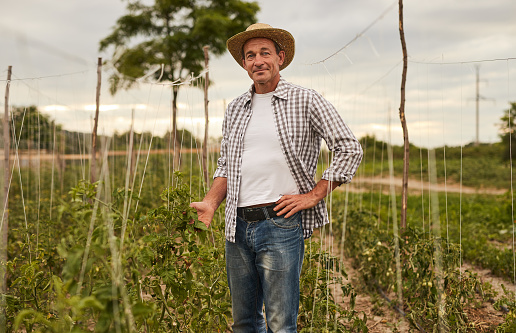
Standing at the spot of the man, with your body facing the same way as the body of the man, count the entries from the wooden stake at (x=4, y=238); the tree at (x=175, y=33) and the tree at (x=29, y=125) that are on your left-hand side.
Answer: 0

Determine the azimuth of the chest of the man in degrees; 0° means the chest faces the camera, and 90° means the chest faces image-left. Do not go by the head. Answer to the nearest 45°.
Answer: approximately 45°

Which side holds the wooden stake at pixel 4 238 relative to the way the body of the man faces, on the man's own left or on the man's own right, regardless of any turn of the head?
on the man's own right

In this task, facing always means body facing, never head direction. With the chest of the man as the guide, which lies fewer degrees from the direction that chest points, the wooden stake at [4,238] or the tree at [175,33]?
the wooden stake

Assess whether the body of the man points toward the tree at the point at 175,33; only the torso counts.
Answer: no

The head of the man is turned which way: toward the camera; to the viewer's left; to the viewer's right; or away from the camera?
toward the camera

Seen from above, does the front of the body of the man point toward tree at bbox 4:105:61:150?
no
